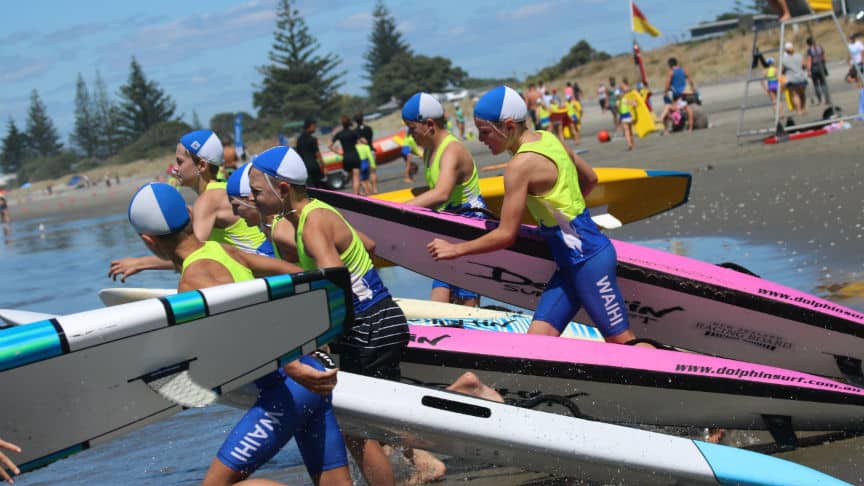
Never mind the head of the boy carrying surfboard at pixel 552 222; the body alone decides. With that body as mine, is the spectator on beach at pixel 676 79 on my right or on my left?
on my right

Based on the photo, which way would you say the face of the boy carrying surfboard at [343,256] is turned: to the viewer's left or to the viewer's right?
to the viewer's left

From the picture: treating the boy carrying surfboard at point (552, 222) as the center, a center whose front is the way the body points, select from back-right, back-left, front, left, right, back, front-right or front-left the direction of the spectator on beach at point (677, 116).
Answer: right

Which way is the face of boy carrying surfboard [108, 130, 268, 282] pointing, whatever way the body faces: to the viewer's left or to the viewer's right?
to the viewer's left

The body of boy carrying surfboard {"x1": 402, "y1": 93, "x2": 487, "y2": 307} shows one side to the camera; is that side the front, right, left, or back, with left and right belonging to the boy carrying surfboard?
left

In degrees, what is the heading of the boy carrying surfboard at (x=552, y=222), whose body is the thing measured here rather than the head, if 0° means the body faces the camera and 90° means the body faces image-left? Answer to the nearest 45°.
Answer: approximately 90°

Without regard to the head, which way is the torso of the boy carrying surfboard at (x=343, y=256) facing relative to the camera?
to the viewer's left

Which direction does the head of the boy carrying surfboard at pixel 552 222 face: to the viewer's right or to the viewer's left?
to the viewer's left

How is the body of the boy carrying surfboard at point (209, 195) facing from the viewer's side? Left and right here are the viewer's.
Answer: facing to the left of the viewer

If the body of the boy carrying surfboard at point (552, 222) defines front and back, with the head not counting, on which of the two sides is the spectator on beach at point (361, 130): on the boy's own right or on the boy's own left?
on the boy's own right

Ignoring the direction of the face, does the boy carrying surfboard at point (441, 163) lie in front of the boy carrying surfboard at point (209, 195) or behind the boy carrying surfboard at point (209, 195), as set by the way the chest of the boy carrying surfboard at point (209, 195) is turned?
behind

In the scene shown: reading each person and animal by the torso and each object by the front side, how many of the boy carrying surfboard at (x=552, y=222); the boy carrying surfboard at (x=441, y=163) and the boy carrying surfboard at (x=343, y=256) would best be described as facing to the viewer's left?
3

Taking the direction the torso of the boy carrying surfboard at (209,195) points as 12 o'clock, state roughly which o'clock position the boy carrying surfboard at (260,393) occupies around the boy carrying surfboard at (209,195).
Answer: the boy carrying surfboard at (260,393) is roughly at 9 o'clock from the boy carrying surfboard at (209,195).
